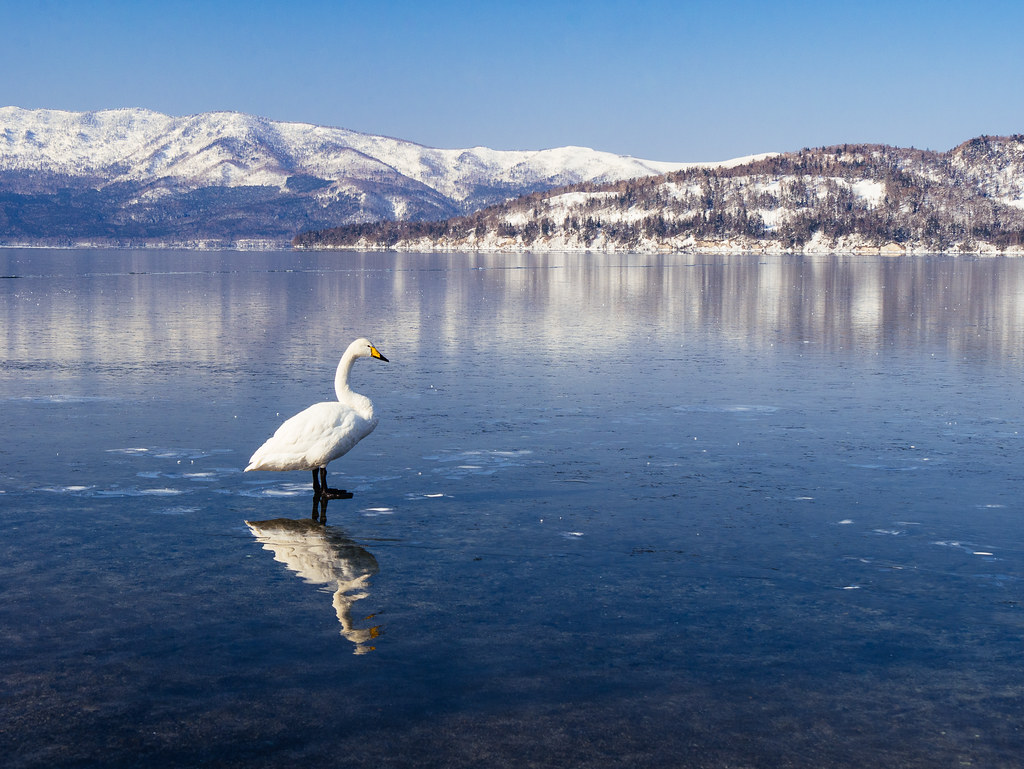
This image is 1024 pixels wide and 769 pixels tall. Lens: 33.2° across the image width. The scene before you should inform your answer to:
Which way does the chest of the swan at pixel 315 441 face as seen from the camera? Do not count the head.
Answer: to the viewer's right
